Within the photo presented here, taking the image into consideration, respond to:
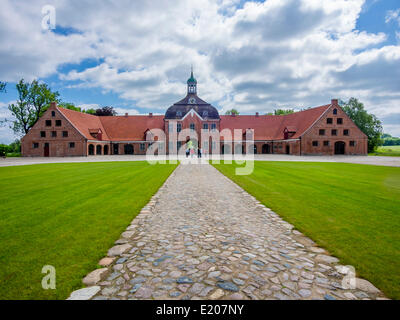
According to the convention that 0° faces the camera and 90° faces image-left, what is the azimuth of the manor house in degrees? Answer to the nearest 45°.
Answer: approximately 0°
